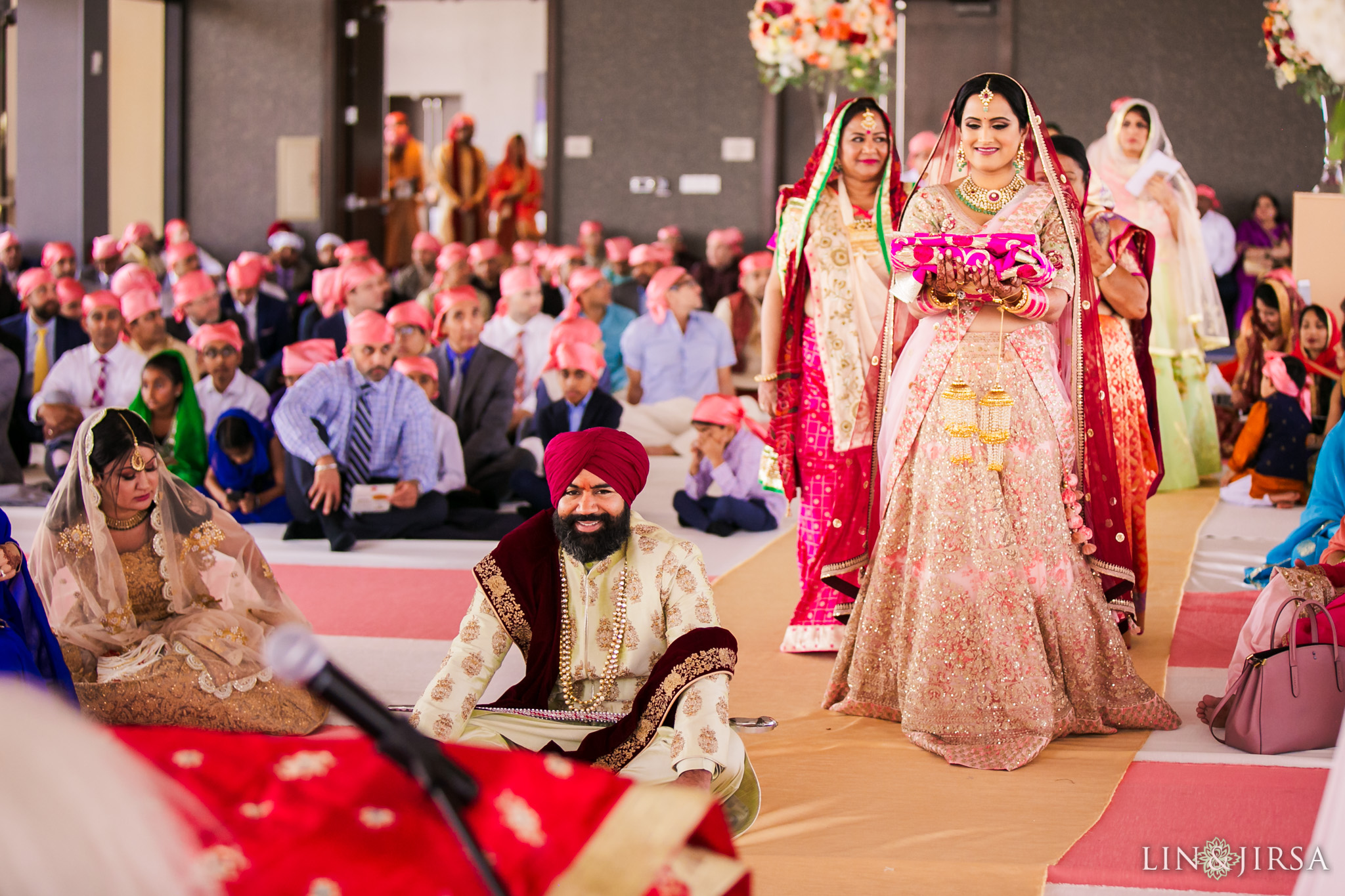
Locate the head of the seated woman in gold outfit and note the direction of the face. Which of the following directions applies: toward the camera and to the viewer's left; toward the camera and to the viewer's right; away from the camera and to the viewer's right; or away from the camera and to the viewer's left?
toward the camera and to the viewer's right

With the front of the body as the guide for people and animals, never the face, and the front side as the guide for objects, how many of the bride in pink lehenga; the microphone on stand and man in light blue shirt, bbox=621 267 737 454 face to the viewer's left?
1

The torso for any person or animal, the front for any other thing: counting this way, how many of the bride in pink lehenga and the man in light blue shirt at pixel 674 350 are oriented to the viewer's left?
0

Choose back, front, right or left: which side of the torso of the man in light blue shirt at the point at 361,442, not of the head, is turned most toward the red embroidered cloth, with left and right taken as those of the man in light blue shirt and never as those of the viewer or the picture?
front

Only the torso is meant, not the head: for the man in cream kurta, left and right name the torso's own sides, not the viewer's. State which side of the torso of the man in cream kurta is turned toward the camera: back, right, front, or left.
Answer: front

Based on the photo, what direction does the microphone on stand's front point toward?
to the viewer's left

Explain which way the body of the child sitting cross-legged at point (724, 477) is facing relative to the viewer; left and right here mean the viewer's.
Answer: facing the viewer and to the left of the viewer

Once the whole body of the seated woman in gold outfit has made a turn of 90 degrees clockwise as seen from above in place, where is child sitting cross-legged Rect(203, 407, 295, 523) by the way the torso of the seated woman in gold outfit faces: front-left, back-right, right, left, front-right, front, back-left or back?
back-right

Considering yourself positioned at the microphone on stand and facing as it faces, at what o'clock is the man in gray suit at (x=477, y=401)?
The man in gray suit is roughly at 3 o'clock from the microphone on stand.

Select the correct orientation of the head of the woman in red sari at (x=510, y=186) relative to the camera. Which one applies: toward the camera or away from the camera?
toward the camera

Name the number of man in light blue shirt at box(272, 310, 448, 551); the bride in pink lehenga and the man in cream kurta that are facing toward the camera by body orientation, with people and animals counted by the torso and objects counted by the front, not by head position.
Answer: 3

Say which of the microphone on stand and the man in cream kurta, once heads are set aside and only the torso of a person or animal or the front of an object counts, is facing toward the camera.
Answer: the man in cream kurta

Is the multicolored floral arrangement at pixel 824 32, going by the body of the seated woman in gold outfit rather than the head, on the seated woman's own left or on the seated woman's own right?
on the seated woman's own left
